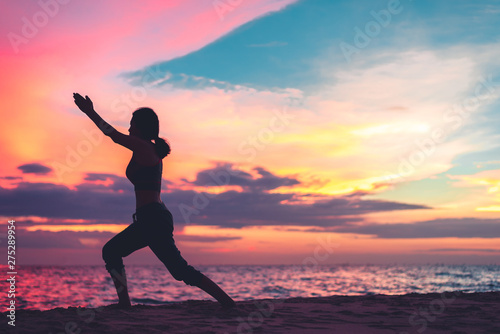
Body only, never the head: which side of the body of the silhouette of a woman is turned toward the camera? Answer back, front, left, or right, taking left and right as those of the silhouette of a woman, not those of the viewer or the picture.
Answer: left
